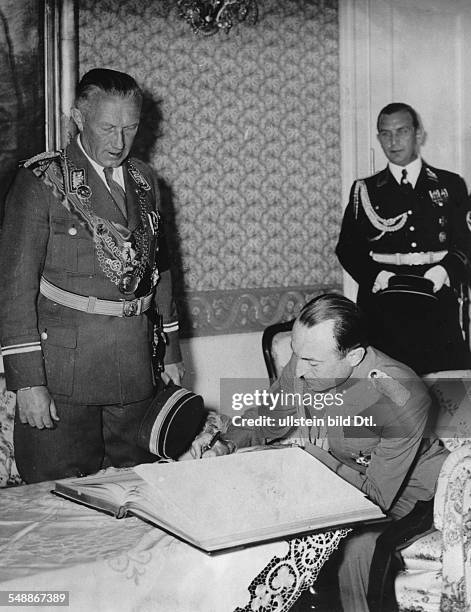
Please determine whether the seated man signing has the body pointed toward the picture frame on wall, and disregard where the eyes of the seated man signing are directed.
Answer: no

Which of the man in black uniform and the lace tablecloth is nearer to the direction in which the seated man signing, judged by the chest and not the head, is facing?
the lace tablecloth

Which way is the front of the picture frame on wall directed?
toward the camera

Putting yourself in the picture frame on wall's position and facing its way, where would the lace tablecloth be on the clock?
The lace tablecloth is roughly at 12 o'clock from the picture frame on wall.

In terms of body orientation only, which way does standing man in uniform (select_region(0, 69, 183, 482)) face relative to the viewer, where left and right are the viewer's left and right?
facing the viewer and to the right of the viewer

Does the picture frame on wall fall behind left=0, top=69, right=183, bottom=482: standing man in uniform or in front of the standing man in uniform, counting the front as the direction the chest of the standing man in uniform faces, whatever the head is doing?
behind

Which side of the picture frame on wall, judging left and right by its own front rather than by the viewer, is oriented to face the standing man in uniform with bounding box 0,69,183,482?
front

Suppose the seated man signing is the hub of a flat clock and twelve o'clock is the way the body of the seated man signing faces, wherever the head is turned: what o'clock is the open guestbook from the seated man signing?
The open guestbook is roughly at 11 o'clock from the seated man signing.

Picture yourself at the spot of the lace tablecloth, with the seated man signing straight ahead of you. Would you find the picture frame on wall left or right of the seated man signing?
left

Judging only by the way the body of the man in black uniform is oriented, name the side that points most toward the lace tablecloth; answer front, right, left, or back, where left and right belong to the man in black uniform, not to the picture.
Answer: front

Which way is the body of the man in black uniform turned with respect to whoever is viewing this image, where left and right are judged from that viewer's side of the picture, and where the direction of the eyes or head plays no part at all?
facing the viewer

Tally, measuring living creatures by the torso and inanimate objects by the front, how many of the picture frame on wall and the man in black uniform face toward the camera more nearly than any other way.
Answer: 2

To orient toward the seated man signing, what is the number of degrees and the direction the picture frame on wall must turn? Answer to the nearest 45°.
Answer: approximately 45° to its left

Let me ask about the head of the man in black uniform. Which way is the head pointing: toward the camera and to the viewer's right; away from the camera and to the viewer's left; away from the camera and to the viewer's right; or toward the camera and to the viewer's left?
toward the camera and to the viewer's left

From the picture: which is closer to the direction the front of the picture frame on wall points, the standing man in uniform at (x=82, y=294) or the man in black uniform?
the standing man in uniform
